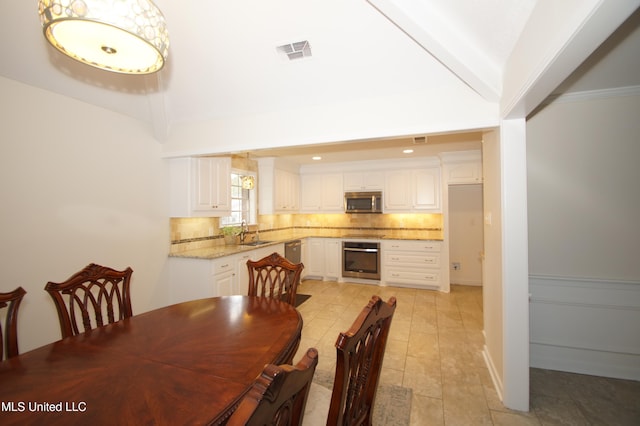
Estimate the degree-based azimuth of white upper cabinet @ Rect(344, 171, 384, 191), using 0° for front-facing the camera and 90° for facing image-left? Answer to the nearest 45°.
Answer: approximately 0°

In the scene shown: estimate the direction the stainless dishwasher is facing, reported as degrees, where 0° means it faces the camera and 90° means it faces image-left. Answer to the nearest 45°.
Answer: approximately 315°

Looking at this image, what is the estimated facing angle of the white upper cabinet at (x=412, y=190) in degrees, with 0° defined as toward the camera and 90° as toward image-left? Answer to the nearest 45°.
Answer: approximately 0°

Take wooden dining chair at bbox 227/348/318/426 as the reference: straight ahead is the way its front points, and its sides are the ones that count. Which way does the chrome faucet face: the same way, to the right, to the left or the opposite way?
the opposite way

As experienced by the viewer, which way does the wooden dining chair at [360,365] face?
facing away from the viewer and to the left of the viewer

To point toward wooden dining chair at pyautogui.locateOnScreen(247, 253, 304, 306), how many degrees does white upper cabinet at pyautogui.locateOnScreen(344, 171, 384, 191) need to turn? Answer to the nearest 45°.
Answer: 0° — it already faces it
